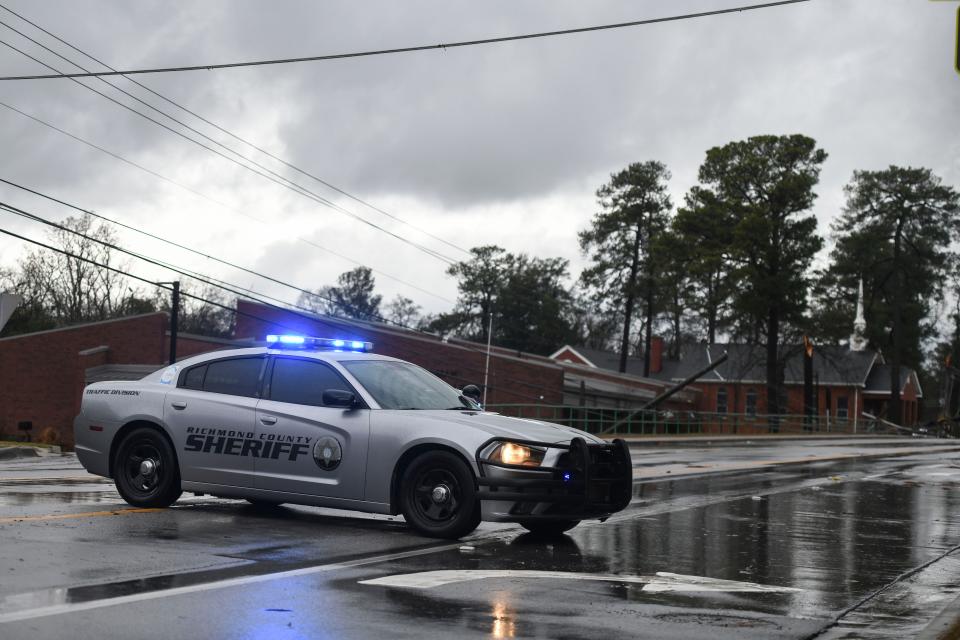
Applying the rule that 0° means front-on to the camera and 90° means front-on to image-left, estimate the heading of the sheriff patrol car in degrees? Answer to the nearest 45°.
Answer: approximately 315°
